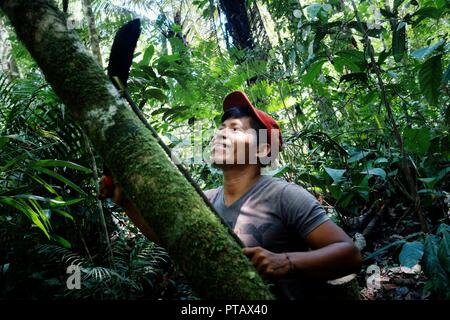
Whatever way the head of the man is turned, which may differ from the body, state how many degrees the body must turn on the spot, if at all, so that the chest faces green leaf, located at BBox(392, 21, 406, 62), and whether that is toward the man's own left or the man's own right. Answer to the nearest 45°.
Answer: approximately 180°

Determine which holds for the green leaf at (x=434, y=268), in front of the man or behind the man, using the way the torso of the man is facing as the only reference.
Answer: behind

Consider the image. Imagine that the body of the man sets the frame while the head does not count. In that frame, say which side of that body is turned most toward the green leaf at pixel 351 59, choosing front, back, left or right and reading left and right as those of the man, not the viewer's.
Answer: back

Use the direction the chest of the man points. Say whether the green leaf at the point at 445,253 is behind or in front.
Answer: behind

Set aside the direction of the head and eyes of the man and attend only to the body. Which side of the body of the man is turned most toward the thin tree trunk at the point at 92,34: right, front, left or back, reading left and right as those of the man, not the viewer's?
right

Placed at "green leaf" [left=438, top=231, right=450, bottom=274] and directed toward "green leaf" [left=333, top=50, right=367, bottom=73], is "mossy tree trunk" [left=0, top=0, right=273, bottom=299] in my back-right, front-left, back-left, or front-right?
back-left

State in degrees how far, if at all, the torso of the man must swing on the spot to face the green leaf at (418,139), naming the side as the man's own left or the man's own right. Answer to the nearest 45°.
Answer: approximately 180°

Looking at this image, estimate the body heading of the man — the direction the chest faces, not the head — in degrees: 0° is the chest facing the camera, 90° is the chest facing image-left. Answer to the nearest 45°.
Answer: approximately 45°

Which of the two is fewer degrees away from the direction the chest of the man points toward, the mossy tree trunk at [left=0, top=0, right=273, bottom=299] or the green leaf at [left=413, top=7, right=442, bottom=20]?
the mossy tree trunk
